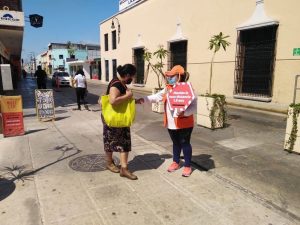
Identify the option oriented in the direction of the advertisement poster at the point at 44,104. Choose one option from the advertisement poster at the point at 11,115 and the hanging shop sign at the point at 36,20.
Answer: the hanging shop sign

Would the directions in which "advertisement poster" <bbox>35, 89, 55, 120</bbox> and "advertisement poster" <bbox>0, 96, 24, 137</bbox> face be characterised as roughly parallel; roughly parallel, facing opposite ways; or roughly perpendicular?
roughly parallel

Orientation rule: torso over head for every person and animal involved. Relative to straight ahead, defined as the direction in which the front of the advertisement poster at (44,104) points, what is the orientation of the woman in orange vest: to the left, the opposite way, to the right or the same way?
to the right

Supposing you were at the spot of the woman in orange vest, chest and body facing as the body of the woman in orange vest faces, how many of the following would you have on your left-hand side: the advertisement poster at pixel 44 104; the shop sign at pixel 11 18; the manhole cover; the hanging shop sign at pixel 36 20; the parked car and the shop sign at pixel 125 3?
0

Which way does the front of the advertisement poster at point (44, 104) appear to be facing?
toward the camera

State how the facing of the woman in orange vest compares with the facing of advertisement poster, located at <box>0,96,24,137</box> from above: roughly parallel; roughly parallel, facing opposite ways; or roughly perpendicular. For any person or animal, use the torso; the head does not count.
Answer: roughly perpendicular

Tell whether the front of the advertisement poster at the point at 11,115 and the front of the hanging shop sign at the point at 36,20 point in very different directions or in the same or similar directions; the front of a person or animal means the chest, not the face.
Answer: same or similar directions

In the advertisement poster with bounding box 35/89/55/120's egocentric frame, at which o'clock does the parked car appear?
The parked car is roughly at 6 o'clock from the advertisement poster.

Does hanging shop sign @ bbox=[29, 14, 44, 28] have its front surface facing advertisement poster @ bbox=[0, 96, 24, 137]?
yes

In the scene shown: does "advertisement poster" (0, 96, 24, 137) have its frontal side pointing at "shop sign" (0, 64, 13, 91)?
no

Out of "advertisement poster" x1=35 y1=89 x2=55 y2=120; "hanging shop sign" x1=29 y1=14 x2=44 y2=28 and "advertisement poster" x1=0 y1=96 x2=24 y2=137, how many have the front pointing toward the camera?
3

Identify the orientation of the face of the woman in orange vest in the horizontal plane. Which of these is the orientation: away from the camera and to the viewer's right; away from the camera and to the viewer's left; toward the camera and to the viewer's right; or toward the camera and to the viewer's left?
toward the camera and to the viewer's left

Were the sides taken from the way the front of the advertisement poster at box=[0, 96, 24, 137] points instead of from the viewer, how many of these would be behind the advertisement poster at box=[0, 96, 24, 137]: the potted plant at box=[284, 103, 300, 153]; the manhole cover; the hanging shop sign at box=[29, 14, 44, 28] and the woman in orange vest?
1

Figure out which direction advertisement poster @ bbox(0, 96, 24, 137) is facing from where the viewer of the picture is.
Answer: facing the viewer

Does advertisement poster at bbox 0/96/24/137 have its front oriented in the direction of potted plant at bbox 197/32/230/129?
no

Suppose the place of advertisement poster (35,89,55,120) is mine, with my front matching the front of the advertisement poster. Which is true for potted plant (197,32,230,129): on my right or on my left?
on my left

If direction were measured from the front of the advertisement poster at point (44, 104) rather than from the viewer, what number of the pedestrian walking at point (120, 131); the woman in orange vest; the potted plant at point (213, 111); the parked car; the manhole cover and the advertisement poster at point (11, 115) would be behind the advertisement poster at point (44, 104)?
1
